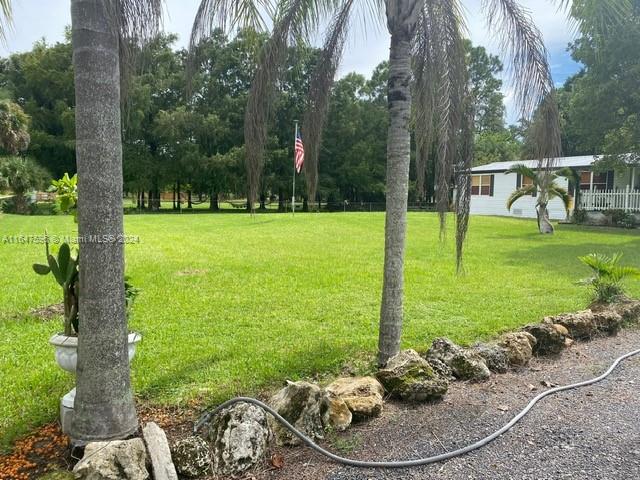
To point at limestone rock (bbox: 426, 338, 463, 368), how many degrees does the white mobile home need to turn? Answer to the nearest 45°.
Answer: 0° — it already faces it

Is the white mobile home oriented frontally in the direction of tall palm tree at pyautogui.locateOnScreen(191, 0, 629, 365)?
yes

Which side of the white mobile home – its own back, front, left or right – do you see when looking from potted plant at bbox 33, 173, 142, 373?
front

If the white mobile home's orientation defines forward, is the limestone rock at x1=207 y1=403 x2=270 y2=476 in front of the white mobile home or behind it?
in front

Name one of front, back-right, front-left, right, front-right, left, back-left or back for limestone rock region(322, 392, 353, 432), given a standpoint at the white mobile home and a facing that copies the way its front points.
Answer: front

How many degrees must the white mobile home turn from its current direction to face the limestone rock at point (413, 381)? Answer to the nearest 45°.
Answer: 0° — it already faces it

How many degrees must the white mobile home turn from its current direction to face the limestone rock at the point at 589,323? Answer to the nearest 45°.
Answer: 0° — it already faces it

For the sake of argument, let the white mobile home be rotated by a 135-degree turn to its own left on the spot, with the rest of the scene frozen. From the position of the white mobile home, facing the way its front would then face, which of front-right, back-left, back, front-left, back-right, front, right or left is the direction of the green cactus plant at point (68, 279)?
back-right

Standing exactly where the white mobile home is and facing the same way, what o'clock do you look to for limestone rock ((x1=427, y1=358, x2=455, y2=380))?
The limestone rock is roughly at 12 o'clock from the white mobile home.

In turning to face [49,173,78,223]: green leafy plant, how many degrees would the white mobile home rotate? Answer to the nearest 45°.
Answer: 0° — it already faces it

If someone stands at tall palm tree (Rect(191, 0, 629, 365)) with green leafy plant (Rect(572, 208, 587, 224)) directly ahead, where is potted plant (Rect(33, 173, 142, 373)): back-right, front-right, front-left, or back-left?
back-left

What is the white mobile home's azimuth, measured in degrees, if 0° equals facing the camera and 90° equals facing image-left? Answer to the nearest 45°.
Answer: approximately 0°

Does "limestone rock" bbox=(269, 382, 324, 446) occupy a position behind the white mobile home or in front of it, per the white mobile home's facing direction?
in front

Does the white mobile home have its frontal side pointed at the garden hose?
yes

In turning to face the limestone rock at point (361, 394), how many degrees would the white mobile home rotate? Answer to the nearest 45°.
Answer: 0° — it already faces it

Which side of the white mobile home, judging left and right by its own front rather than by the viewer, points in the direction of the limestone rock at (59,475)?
front
